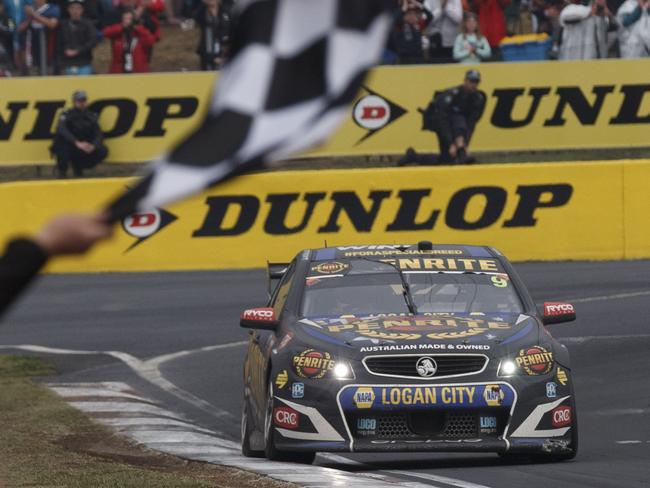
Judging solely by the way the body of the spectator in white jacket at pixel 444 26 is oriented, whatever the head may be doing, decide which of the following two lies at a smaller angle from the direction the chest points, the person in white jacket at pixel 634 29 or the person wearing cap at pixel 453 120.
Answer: the person wearing cap

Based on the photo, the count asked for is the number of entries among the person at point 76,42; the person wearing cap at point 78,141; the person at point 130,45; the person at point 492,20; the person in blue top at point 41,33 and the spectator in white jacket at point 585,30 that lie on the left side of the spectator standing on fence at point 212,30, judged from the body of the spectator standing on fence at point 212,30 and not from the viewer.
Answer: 2

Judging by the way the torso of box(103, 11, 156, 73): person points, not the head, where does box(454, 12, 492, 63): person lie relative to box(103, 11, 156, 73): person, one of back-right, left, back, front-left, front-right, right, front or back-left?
left

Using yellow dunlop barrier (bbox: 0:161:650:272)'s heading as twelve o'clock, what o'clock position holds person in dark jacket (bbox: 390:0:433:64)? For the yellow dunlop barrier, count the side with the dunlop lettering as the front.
The person in dark jacket is roughly at 6 o'clock from the yellow dunlop barrier.

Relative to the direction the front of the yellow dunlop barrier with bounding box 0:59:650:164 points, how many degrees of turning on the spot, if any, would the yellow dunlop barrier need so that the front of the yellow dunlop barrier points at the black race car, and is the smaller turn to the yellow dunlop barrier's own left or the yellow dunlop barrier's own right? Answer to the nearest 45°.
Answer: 0° — it already faces it

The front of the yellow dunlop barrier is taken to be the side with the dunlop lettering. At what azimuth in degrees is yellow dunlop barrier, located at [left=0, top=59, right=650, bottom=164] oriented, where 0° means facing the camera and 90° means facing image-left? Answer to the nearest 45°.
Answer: approximately 0°

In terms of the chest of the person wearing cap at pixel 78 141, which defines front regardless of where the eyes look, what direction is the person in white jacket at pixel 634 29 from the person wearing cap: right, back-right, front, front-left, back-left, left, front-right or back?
left

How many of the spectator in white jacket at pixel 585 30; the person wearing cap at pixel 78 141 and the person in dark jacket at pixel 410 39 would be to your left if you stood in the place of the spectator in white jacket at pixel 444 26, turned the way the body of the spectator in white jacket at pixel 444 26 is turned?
1

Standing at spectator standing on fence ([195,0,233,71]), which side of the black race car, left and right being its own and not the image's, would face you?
back
